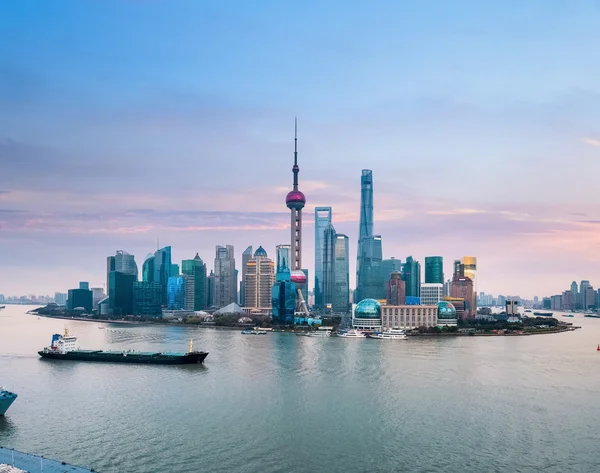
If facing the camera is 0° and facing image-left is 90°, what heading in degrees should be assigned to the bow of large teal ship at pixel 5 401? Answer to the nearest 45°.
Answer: approximately 270°

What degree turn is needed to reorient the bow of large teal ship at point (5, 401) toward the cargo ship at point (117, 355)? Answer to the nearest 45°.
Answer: approximately 90° to its left
